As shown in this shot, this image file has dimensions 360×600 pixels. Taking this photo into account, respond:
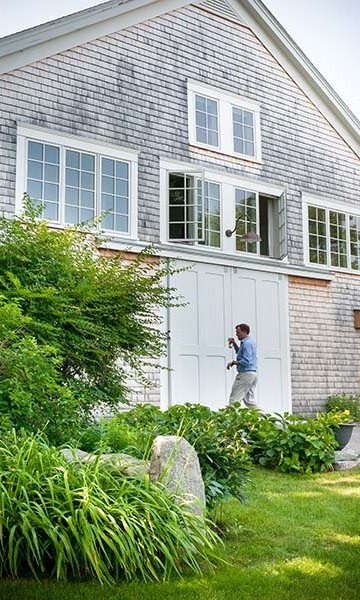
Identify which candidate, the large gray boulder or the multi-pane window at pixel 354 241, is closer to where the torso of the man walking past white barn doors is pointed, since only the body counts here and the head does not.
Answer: the large gray boulder

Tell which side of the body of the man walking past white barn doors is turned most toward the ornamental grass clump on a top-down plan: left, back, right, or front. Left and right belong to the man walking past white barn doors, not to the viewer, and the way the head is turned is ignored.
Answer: left

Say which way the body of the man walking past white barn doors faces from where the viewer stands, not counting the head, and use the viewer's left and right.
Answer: facing to the left of the viewer

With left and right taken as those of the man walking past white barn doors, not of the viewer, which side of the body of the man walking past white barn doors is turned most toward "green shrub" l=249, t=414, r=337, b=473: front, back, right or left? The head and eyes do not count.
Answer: left

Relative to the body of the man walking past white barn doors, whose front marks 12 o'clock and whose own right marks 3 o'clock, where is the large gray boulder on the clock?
The large gray boulder is roughly at 9 o'clock from the man walking past white barn doors.
